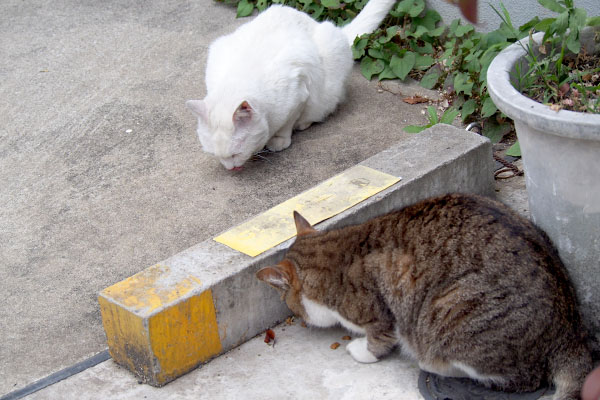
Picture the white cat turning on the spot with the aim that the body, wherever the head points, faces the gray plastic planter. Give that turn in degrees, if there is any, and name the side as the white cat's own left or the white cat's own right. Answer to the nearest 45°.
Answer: approximately 90° to the white cat's own left

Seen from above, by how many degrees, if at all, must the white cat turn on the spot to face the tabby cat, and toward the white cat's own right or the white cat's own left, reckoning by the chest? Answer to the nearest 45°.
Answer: approximately 45° to the white cat's own left

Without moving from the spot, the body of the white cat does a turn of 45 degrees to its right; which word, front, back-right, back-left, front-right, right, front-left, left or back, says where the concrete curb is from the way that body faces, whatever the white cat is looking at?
left

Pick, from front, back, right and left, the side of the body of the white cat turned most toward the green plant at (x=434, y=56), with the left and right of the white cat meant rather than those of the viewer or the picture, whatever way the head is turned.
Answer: back

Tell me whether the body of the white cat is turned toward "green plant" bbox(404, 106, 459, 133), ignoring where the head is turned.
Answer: no

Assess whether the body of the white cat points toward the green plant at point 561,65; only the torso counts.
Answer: no

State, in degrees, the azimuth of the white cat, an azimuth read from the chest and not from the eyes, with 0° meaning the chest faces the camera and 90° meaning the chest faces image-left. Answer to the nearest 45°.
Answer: approximately 45°

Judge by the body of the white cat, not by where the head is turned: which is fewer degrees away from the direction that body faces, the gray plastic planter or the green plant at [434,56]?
the gray plastic planter

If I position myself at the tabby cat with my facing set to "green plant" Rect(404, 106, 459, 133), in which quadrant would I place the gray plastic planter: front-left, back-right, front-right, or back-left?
front-right

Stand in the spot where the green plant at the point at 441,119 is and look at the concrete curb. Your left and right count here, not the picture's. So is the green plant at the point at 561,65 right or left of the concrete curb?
left
